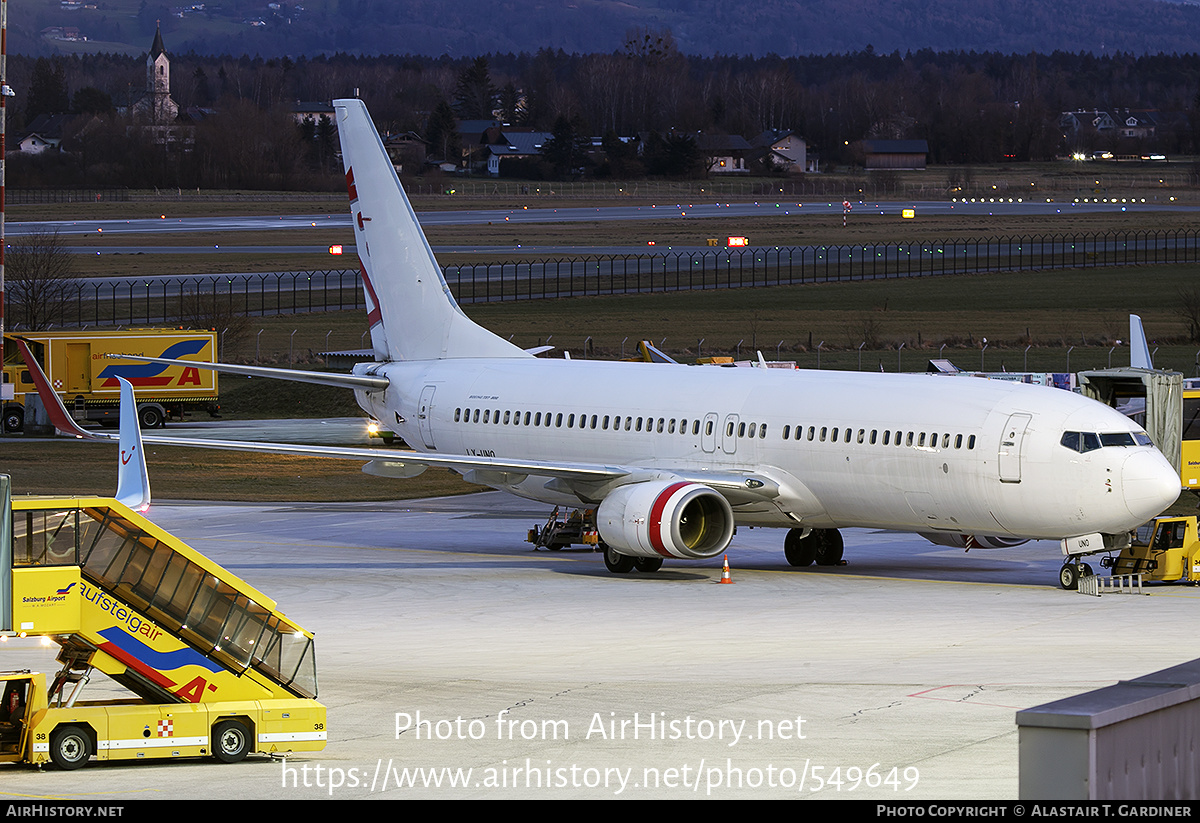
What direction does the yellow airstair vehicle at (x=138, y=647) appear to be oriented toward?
to the viewer's left

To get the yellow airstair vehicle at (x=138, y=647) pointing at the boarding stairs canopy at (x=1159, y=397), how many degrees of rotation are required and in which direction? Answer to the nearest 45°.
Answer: approximately 135° to its right

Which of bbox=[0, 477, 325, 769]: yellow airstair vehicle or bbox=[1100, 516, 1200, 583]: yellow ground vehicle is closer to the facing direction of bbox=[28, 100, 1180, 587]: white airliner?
the yellow ground vehicle

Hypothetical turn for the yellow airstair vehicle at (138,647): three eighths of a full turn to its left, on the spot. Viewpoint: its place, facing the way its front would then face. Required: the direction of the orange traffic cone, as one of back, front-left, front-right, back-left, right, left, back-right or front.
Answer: left

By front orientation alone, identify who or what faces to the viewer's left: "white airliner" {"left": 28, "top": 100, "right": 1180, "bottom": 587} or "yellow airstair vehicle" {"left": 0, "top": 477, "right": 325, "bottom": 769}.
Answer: the yellow airstair vehicle

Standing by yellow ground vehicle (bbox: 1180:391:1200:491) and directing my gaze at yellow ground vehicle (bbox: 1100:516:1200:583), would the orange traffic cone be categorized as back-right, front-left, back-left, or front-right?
front-right

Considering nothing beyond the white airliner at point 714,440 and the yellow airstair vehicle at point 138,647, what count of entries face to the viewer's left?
1

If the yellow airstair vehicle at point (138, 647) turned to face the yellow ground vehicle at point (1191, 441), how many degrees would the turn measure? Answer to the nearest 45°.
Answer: approximately 135° to its right
